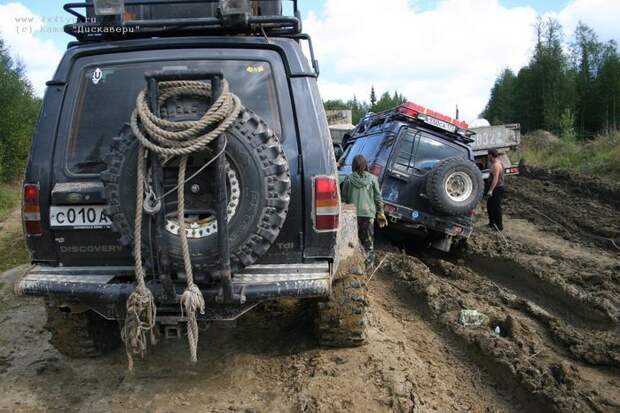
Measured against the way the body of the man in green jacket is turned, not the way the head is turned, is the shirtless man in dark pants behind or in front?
in front

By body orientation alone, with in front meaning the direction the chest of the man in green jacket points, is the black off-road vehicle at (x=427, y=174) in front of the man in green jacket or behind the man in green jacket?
in front

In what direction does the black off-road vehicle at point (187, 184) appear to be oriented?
away from the camera

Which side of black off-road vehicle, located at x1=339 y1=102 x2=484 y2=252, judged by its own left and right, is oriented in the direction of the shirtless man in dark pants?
right

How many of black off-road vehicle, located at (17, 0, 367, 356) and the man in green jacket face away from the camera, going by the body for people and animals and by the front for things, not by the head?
2

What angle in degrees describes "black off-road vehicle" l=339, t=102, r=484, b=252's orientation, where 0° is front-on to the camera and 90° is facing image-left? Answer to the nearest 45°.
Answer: approximately 135°

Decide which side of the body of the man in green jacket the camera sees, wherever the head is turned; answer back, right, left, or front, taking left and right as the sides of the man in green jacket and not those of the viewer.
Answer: back

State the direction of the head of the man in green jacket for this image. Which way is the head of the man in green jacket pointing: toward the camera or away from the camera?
away from the camera

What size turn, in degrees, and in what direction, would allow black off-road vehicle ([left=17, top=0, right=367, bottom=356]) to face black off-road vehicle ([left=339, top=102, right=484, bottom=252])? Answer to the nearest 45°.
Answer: approximately 45° to its right

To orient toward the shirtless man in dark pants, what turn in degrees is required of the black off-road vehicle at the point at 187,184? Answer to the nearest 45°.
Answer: approximately 45° to its right
